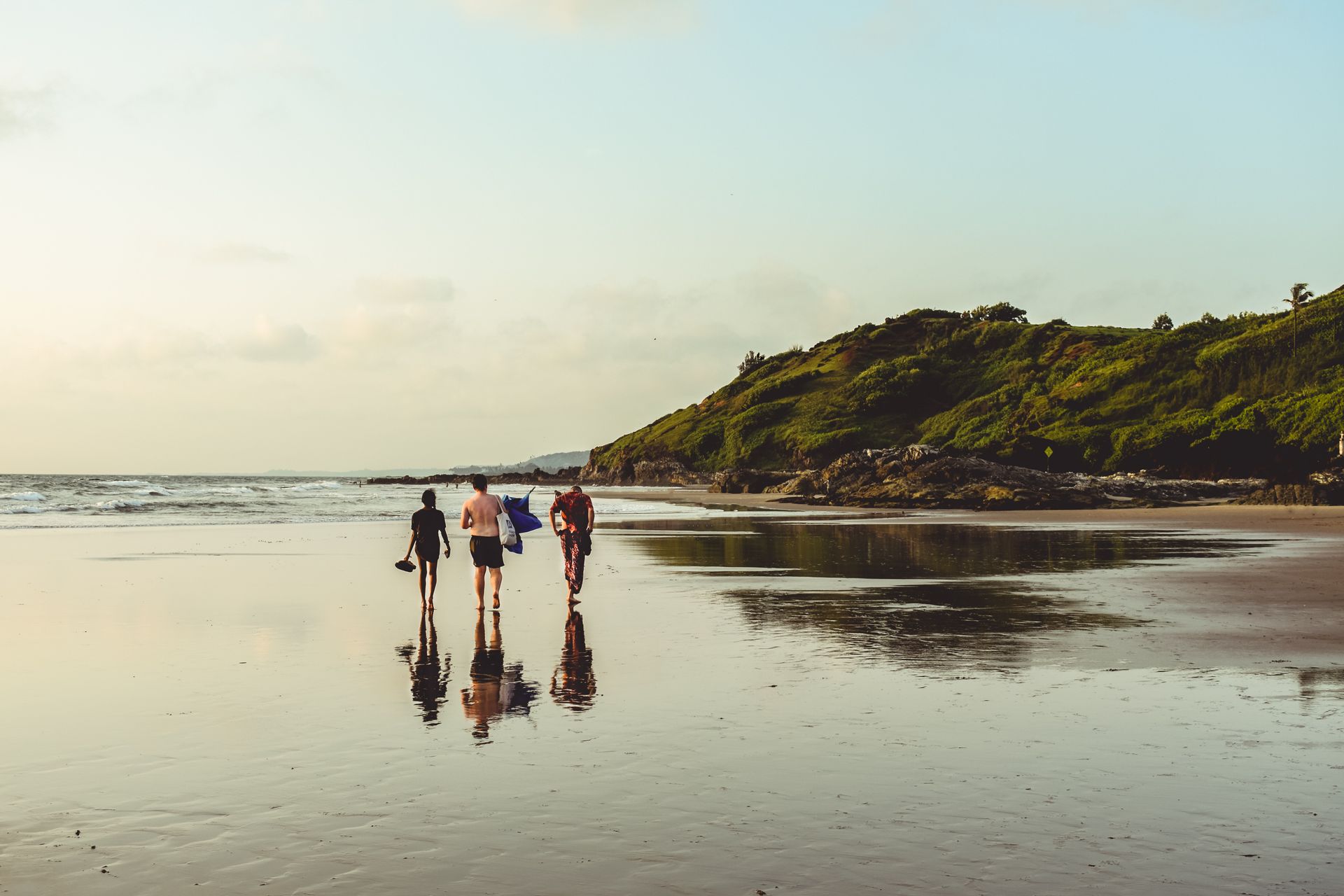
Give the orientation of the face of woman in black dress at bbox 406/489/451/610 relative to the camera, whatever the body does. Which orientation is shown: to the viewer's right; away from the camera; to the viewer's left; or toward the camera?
away from the camera

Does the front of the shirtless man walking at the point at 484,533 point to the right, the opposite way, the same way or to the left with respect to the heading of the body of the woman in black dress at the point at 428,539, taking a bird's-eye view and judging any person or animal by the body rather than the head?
the same way

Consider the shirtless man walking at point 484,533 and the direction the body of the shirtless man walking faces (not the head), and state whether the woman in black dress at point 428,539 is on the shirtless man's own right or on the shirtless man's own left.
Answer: on the shirtless man's own left

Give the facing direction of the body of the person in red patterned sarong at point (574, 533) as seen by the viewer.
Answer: away from the camera

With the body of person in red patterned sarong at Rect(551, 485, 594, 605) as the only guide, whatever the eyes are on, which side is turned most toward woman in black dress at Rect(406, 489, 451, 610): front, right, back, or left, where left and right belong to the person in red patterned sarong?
left

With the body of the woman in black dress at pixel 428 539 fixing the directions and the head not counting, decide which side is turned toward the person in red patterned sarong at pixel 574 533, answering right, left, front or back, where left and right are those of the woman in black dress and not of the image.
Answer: right

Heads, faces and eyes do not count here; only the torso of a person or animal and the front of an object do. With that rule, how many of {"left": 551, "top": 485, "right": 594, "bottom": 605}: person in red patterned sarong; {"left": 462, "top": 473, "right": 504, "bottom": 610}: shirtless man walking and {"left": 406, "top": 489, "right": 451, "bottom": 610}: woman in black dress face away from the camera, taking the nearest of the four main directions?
3

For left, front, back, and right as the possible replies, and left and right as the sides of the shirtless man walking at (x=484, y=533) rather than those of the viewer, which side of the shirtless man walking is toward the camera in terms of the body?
back

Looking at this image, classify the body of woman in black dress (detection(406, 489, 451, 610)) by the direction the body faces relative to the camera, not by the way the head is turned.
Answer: away from the camera

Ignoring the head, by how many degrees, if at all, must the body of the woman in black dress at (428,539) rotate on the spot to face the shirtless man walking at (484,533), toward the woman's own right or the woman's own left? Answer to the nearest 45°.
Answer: approximately 135° to the woman's own right

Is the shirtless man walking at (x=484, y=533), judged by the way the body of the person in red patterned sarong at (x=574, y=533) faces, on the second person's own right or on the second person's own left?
on the second person's own left

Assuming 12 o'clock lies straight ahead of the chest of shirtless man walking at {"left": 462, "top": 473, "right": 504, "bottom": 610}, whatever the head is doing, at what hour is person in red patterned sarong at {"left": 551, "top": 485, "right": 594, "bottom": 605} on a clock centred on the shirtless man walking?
The person in red patterned sarong is roughly at 2 o'clock from the shirtless man walking.

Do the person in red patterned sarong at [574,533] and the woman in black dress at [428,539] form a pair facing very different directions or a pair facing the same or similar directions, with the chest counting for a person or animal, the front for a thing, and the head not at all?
same or similar directions

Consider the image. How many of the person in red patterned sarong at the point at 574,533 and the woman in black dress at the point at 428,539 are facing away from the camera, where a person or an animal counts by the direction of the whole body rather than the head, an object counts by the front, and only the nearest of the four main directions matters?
2
